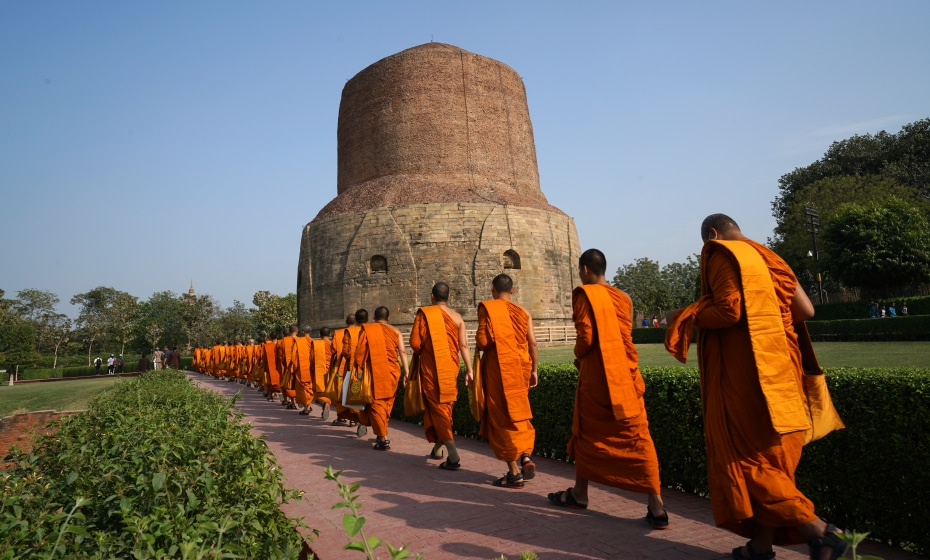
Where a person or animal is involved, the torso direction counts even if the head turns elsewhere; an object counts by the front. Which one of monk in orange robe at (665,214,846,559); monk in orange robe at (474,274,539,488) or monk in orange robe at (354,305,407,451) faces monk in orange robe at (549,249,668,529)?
monk in orange robe at (665,214,846,559)

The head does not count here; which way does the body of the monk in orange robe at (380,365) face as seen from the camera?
away from the camera

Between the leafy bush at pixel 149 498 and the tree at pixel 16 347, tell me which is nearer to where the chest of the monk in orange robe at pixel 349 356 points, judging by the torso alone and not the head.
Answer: the tree

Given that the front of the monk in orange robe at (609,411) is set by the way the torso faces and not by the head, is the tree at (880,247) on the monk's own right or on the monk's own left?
on the monk's own right

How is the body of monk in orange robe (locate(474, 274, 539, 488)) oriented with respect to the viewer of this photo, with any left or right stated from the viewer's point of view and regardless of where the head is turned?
facing away from the viewer and to the left of the viewer

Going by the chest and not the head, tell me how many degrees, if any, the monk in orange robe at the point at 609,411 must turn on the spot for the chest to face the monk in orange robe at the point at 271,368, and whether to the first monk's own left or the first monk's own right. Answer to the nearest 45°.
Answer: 0° — they already face them

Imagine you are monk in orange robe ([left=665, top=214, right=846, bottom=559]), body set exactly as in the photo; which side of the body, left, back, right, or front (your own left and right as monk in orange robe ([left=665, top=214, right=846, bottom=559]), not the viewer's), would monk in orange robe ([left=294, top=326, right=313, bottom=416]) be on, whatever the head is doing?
front

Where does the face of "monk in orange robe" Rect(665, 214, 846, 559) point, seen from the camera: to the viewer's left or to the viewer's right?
to the viewer's left

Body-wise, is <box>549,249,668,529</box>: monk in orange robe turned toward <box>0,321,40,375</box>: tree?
yes

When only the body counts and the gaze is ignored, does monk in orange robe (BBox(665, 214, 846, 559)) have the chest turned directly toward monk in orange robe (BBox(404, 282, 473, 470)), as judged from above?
yes

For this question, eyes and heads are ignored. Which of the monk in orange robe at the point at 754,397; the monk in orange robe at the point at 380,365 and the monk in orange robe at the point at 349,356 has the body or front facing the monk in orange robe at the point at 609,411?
the monk in orange robe at the point at 754,397

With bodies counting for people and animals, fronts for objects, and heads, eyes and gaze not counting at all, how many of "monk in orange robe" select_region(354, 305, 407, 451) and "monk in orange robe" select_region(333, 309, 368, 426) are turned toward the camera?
0

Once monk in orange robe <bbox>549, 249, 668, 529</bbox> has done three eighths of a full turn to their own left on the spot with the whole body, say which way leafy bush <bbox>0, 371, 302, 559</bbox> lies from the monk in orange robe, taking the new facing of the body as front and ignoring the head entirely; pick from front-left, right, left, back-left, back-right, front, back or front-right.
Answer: front-right

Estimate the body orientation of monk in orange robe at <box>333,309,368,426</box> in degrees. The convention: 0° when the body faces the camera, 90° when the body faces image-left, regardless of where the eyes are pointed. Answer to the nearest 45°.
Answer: approximately 135°

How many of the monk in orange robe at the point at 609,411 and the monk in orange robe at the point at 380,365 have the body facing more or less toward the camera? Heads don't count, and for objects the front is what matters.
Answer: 0

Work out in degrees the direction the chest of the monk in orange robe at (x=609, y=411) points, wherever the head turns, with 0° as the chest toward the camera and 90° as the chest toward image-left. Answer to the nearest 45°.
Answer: approximately 135°

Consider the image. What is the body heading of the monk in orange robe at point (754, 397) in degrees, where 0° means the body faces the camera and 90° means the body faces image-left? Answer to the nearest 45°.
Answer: approximately 135°

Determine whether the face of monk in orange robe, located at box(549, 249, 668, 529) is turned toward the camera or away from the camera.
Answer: away from the camera
